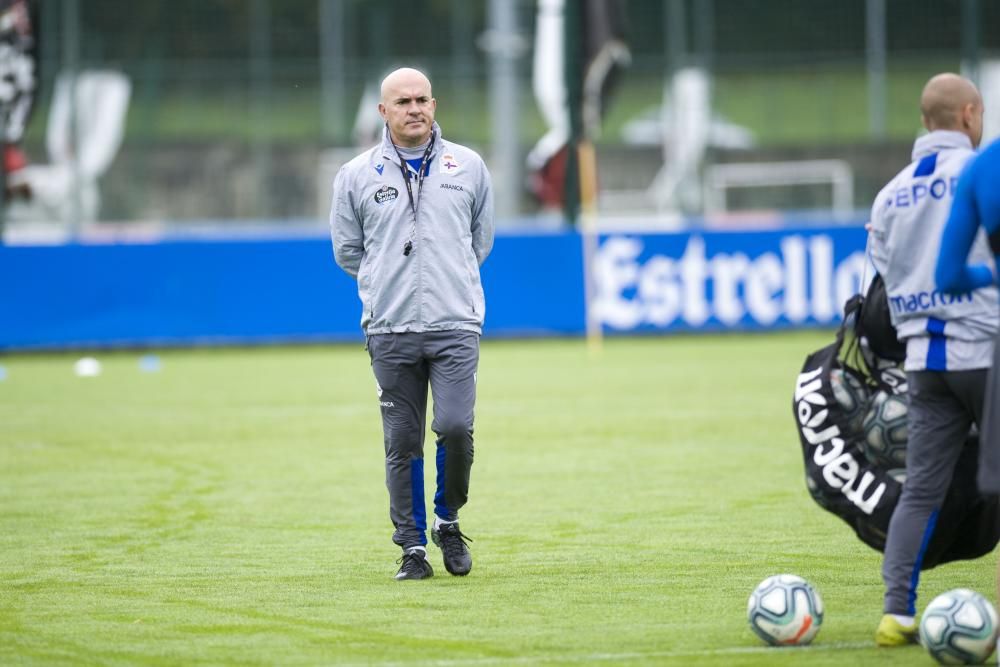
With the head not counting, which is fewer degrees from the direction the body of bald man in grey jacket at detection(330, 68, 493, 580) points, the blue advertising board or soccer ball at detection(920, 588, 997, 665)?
the soccer ball

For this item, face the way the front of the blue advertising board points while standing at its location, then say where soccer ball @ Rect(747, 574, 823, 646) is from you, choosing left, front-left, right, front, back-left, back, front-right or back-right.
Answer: front

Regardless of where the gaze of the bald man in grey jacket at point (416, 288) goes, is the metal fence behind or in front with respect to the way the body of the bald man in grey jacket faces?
behind

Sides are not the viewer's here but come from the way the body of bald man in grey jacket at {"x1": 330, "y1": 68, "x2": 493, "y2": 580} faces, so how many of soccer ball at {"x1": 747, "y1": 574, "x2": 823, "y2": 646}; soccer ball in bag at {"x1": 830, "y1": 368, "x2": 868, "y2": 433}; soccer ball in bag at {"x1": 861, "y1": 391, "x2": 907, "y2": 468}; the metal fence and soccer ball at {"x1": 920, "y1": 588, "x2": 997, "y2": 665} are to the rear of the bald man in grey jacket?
1

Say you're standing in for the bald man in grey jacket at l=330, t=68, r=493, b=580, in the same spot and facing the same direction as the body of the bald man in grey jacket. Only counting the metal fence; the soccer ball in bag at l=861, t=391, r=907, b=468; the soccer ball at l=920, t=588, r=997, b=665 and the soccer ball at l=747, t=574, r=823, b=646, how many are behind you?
1

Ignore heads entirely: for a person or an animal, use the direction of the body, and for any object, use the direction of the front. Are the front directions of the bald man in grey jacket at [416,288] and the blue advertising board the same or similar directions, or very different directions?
same or similar directions

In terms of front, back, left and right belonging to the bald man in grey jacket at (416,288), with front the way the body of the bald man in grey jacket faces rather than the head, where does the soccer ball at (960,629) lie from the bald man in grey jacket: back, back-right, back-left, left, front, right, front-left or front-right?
front-left

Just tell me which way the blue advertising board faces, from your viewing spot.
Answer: facing the viewer

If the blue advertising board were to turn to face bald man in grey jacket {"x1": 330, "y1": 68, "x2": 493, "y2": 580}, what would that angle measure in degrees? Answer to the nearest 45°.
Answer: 0° — it already faces them

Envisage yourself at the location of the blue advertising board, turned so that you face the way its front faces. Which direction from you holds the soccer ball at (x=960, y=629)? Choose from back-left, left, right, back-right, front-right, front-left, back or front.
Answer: front

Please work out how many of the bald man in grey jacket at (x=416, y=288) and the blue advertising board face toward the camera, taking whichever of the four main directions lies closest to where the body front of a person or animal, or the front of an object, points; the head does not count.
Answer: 2
